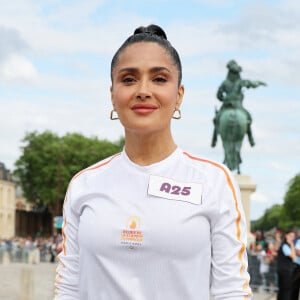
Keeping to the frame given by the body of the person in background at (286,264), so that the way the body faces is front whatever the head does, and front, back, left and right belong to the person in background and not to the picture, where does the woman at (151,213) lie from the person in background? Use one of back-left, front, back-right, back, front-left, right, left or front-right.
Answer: right
